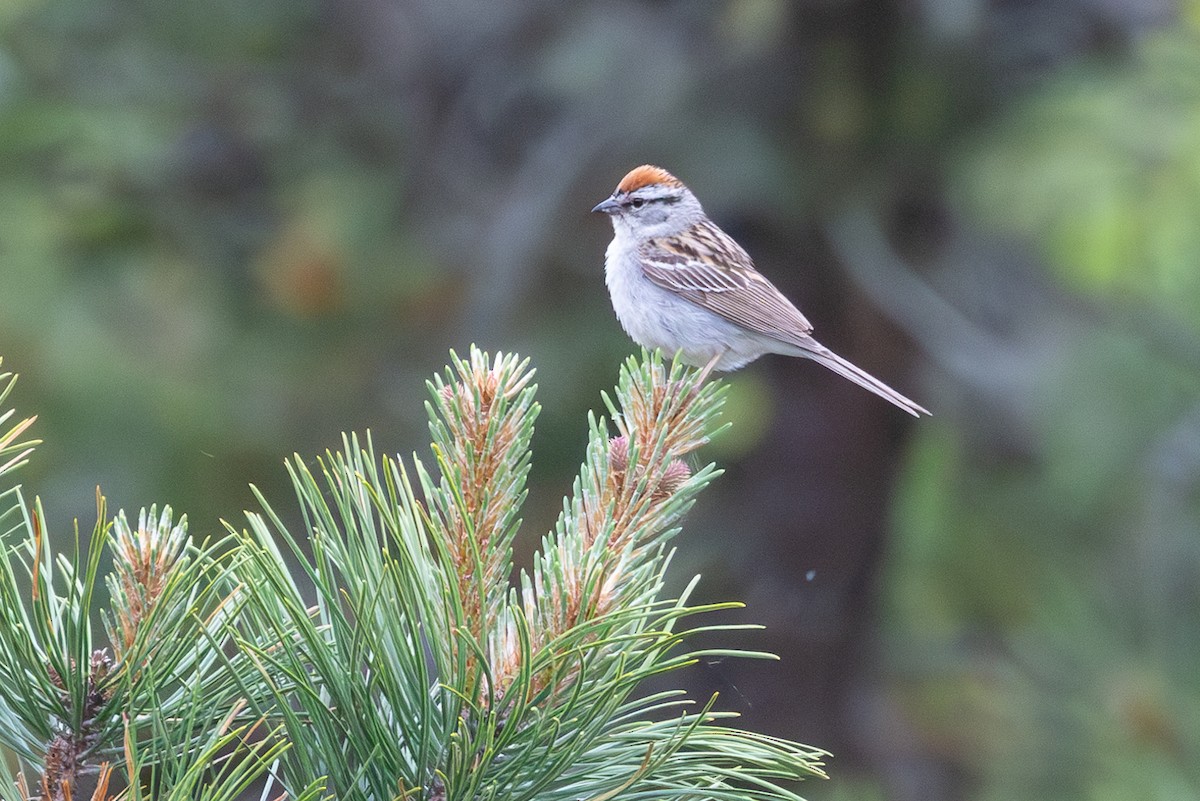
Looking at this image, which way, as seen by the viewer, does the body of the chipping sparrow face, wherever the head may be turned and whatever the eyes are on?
to the viewer's left
